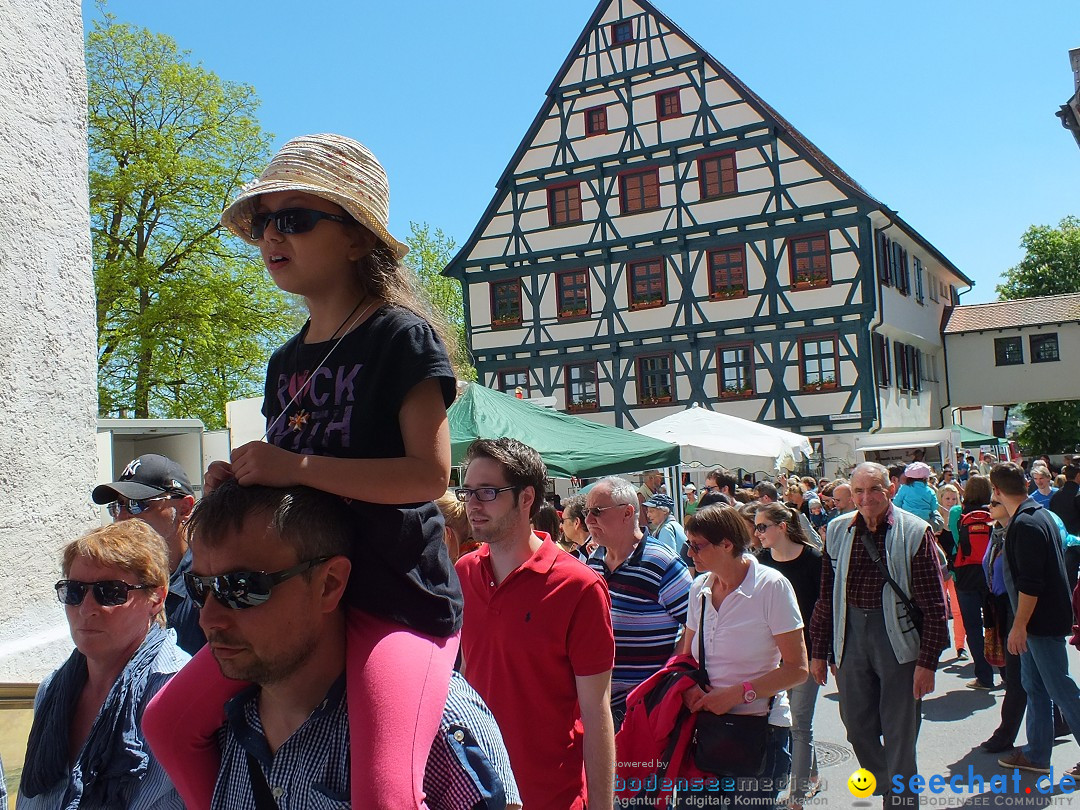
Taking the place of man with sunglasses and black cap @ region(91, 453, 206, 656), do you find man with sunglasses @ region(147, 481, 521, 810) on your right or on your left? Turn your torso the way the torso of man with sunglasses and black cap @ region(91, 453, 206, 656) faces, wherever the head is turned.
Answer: on your left

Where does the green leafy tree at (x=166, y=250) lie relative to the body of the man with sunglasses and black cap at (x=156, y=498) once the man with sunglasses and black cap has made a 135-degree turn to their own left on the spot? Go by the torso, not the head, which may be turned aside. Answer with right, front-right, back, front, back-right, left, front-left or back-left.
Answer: left

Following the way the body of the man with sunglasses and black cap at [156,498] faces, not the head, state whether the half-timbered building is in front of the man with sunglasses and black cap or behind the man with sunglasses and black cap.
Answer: behind

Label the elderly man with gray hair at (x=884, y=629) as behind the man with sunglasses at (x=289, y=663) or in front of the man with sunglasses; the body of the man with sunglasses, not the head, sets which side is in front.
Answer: behind

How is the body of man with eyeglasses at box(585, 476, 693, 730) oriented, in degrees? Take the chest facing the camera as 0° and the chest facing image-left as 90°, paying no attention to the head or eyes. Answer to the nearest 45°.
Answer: approximately 45°

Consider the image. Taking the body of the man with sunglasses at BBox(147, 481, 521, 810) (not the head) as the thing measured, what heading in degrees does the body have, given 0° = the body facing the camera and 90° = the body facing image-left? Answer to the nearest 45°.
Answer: approximately 45°

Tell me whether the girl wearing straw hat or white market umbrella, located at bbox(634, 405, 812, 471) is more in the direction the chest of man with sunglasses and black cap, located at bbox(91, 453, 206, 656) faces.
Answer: the girl wearing straw hat

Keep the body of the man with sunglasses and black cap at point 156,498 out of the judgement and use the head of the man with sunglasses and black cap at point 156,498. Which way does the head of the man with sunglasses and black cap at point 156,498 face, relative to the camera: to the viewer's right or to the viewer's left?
to the viewer's left

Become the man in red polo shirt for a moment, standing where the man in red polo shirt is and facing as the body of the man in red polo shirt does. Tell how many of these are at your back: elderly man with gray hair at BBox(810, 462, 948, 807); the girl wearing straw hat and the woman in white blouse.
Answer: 2
